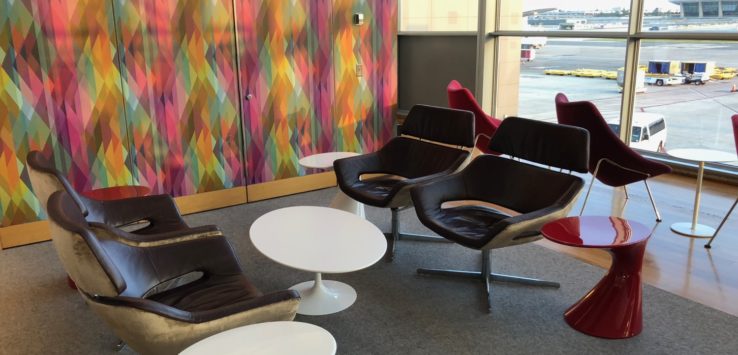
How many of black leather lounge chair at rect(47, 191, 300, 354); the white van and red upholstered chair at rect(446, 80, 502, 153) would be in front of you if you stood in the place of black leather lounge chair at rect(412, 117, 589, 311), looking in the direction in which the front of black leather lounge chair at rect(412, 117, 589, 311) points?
1

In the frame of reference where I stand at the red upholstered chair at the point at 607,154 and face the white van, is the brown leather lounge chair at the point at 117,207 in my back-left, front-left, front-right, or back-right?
back-left

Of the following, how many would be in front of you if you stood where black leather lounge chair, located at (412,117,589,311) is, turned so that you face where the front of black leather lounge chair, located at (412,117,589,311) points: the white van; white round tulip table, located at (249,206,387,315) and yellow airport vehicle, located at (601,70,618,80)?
1

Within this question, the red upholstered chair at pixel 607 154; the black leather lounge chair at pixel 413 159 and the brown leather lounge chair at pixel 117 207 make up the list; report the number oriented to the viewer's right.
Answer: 2

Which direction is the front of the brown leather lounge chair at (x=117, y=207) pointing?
to the viewer's right

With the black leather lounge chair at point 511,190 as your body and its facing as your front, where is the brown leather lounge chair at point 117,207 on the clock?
The brown leather lounge chair is roughly at 1 o'clock from the black leather lounge chair.

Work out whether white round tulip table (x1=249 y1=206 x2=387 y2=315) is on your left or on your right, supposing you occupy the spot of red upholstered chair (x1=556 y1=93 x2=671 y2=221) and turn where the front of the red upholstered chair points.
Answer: on your right

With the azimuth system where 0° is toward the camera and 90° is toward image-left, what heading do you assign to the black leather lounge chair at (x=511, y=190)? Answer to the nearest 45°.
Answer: approximately 45°

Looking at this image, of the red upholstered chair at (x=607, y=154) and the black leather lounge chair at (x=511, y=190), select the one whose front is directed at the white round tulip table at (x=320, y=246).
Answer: the black leather lounge chair

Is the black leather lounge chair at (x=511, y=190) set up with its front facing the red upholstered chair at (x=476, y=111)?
no

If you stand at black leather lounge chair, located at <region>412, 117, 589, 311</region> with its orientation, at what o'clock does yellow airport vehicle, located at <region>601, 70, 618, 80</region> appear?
The yellow airport vehicle is roughly at 5 o'clock from the black leather lounge chair.

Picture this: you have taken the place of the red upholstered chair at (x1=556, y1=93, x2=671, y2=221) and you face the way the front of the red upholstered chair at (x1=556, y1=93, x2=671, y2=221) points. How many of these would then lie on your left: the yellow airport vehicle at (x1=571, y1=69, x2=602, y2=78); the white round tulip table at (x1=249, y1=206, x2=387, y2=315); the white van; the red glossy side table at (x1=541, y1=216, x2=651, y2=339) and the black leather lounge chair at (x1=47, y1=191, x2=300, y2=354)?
2

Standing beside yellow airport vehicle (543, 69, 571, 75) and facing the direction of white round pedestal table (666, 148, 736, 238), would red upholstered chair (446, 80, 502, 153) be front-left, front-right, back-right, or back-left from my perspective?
front-right

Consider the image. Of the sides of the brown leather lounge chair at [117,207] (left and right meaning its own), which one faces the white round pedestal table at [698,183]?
front

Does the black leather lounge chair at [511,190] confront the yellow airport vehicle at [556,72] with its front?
no

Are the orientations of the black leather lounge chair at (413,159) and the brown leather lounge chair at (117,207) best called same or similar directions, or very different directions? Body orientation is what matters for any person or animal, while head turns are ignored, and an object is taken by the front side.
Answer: very different directions

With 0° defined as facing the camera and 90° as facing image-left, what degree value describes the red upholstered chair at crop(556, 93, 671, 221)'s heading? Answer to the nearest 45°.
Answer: approximately 270°
